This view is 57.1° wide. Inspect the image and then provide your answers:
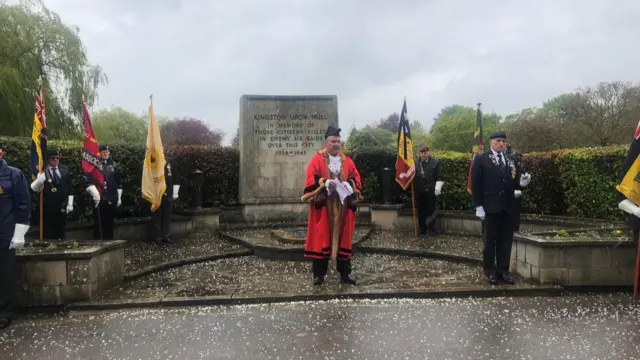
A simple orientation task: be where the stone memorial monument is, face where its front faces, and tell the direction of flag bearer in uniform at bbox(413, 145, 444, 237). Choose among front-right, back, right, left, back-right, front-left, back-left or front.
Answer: front-left

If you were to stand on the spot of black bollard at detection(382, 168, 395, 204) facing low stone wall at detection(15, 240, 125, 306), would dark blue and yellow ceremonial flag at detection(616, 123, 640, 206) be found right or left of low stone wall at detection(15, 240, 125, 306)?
left

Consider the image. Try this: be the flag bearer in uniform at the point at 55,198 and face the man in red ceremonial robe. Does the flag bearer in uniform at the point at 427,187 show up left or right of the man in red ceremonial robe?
left

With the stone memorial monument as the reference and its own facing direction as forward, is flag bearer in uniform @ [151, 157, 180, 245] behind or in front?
in front

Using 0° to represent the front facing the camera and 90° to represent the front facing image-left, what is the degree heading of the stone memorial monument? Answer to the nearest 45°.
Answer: approximately 0°

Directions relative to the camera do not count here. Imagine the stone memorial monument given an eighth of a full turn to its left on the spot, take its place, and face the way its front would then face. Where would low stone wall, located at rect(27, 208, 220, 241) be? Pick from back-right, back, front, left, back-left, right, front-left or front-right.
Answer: right

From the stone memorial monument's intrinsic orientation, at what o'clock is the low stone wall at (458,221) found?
The low stone wall is roughly at 10 o'clock from the stone memorial monument.

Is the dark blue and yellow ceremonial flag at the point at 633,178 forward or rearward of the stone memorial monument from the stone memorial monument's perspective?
forward

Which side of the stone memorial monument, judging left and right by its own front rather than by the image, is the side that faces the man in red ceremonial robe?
front

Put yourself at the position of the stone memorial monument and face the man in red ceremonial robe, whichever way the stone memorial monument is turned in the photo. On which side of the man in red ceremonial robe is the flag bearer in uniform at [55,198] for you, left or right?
right
